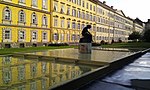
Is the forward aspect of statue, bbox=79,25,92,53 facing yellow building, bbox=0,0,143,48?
no

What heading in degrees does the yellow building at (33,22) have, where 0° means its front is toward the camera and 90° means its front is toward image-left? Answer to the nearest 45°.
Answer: approximately 315°

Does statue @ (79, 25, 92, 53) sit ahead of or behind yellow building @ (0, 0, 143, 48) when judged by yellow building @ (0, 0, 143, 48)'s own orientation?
ahead

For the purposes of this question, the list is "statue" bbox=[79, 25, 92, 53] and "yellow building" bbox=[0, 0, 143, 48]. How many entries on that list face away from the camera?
0
